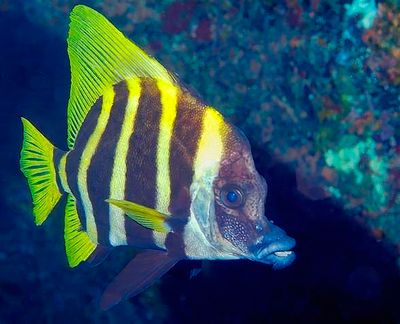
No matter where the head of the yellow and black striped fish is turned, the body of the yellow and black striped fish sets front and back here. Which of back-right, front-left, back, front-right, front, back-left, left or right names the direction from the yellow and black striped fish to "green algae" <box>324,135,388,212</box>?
front-left

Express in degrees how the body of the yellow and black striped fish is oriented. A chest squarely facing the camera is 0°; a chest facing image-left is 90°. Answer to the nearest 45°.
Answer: approximately 270°
